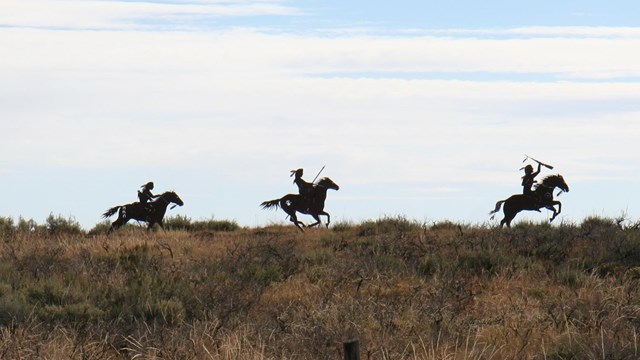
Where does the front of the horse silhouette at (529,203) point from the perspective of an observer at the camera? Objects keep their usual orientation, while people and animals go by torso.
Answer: facing to the right of the viewer

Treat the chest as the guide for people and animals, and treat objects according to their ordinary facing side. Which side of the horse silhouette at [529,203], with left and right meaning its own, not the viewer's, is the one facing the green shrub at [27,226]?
back

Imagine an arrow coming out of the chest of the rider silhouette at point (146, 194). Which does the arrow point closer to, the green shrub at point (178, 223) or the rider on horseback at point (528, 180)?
the rider on horseback

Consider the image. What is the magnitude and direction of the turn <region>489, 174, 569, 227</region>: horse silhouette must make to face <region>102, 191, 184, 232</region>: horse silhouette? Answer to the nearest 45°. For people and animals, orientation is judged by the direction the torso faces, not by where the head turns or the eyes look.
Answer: approximately 180°

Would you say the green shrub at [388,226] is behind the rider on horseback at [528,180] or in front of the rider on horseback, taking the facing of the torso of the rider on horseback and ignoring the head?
behind

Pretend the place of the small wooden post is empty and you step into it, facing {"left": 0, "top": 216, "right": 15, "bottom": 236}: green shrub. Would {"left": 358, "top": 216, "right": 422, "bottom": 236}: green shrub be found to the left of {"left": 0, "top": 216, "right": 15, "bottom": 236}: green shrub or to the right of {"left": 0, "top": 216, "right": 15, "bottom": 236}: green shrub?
right

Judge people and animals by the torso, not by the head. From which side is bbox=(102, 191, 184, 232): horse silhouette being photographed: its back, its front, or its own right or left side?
right

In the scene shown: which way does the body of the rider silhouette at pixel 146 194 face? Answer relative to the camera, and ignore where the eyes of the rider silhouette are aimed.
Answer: to the viewer's right

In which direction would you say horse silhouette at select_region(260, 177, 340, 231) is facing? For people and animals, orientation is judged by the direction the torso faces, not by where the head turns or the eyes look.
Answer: to the viewer's right

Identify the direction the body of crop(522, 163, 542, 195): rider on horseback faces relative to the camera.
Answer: to the viewer's right

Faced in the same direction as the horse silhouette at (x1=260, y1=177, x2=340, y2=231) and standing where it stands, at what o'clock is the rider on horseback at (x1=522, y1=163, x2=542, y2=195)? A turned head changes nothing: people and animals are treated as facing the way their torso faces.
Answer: The rider on horseback is roughly at 12 o'clock from the horse silhouette.

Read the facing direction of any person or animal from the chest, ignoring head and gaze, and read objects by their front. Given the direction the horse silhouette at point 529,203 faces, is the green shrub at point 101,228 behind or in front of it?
behind
